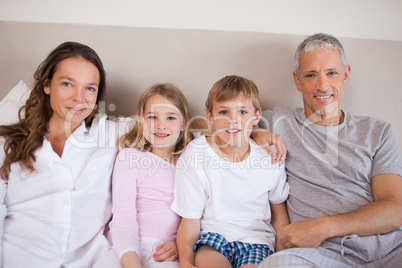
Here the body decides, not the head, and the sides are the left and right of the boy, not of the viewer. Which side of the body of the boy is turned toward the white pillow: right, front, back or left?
right

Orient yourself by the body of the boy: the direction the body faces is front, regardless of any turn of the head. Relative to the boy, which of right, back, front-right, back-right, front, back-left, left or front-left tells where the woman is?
right

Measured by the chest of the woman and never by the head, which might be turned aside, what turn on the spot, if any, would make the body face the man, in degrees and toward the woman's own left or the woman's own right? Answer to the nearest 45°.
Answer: approximately 90° to the woman's own left

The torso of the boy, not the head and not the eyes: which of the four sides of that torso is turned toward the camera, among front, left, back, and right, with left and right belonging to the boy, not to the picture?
front

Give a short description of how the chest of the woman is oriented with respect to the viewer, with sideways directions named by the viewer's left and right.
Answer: facing the viewer

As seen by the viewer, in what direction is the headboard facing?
toward the camera

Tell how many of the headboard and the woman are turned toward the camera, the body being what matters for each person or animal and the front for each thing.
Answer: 2

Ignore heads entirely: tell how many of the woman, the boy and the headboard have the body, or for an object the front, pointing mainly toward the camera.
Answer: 3
